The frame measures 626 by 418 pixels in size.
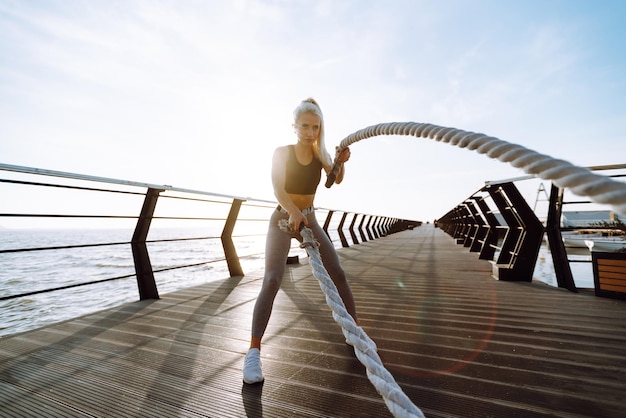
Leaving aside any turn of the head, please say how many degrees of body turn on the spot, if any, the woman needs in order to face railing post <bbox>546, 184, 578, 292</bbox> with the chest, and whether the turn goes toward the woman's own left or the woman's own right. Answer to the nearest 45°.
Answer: approximately 135° to the woman's own left

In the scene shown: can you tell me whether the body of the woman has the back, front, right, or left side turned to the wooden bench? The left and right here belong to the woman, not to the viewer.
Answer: left

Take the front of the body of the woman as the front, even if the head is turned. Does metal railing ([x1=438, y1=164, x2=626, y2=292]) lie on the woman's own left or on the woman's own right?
on the woman's own left

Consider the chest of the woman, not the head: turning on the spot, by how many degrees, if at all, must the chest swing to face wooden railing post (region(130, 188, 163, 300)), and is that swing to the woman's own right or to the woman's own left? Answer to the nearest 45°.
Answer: approximately 135° to the woman's own right

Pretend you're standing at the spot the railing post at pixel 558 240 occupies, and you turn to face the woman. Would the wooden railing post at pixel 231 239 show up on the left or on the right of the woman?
right

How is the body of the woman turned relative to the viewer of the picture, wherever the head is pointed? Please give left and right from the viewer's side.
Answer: facing the viewer
